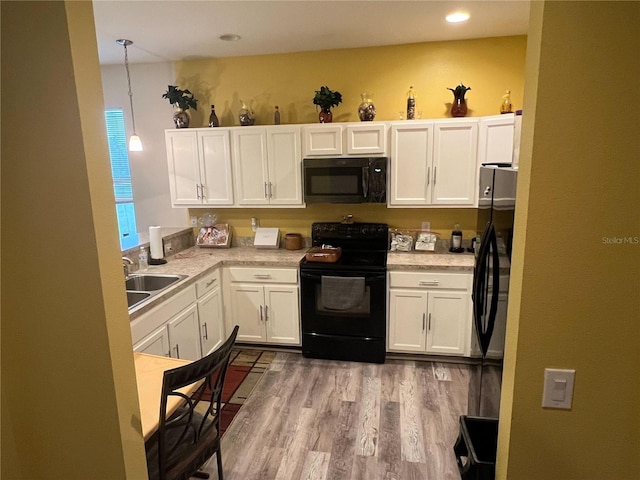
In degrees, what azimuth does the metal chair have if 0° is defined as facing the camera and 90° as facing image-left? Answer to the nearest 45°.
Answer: approximately 135°

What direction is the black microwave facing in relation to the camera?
toward the camera

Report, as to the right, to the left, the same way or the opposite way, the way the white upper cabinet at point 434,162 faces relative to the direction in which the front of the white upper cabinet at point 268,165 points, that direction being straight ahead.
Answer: the same way

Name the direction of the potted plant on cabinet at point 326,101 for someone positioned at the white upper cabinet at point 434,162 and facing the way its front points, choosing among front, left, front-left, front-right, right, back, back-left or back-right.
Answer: right

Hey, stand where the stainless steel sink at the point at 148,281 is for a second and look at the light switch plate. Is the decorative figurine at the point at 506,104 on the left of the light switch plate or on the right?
left

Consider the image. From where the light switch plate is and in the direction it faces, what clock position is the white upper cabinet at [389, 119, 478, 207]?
The white upper cabinet is roughly at 5 o'clock from the light switch plate.

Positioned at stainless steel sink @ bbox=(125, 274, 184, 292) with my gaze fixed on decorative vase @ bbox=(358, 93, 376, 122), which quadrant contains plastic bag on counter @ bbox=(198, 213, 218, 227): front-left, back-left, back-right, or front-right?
front-left

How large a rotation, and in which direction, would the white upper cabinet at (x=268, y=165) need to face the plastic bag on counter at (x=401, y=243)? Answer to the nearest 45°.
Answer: approximately 90° to its left

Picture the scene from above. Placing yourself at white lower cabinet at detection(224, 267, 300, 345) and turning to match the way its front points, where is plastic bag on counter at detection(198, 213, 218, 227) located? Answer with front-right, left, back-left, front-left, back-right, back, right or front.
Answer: back-right

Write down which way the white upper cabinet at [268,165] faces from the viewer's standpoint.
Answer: facing the viewer

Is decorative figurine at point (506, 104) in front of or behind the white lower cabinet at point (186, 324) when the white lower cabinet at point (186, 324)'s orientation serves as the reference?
in front

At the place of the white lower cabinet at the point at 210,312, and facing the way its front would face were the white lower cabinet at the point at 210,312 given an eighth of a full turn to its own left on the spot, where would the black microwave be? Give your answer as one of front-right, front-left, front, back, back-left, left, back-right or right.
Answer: front

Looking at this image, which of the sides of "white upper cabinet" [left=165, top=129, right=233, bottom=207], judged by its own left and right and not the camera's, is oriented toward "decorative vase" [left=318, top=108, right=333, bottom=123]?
left

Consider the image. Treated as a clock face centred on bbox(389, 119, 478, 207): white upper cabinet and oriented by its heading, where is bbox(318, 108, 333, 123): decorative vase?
The decorative vase is roughly at 3 o'clock from the white upper cabinet.

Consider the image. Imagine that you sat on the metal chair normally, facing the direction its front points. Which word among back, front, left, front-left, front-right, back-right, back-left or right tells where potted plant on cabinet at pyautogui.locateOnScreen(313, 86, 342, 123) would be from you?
right

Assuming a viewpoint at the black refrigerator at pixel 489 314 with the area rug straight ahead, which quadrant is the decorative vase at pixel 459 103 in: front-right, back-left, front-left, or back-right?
front-right

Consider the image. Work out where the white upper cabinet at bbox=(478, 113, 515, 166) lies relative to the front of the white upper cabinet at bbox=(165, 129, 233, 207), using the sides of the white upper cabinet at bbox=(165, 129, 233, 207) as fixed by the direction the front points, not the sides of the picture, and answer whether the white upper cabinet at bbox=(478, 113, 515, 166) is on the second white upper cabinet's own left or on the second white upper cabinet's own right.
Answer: on the second white upper cabinet's own left

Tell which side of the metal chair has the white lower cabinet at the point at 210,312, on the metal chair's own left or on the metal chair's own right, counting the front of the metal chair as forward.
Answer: on the metal chair's own right
